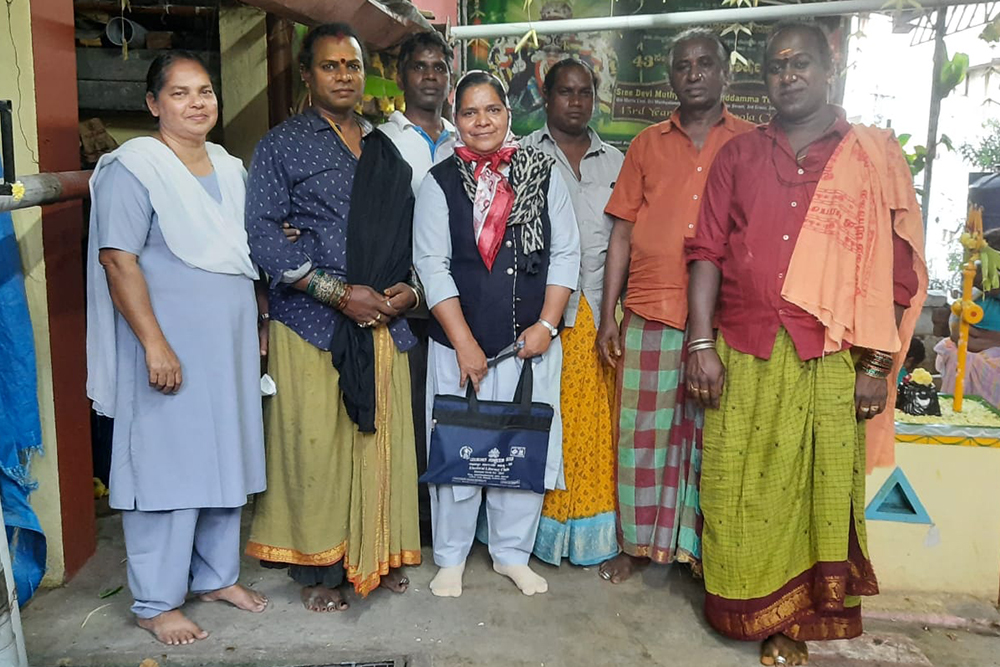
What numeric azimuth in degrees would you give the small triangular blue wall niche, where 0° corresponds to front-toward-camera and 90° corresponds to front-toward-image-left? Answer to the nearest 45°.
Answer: approximately 0°

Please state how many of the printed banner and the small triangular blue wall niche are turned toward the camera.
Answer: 2

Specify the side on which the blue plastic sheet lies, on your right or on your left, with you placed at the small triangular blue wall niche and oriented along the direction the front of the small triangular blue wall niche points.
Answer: on your right

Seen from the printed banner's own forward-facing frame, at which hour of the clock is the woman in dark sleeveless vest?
The woman in dark sleeveless vest is roughly at 12 o'clock from the printed banner.

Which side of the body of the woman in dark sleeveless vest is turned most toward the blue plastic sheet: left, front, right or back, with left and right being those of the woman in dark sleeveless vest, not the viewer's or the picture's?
right

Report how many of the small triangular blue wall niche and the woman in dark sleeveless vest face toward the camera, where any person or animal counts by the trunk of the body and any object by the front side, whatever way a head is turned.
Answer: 2

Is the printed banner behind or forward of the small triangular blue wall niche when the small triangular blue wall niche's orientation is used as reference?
behind

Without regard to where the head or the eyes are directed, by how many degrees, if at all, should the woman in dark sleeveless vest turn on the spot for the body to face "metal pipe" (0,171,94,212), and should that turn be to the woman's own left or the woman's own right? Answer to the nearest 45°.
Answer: approximately 90° to the woman's own right

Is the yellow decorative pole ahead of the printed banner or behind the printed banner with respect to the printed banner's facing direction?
ahead

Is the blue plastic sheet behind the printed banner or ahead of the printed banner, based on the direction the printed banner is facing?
ahead

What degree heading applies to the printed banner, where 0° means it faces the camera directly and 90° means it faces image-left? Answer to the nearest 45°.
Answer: approximately 0°
